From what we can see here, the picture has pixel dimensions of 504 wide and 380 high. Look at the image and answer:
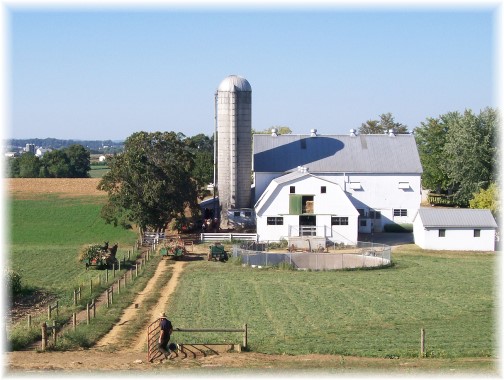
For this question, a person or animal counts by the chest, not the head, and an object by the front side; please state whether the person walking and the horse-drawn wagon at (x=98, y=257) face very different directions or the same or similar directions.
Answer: very different directions

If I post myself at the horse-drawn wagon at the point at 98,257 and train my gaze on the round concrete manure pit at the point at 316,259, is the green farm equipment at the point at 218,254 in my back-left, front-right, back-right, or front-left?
front-left

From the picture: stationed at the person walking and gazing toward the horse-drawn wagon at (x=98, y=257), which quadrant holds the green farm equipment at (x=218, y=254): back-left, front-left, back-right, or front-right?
front-right

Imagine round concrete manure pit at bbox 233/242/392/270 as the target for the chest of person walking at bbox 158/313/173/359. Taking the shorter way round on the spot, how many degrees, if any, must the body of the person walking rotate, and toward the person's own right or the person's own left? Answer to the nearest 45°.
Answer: approximately 90° to the person's own right

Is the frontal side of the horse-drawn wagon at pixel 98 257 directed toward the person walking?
no
